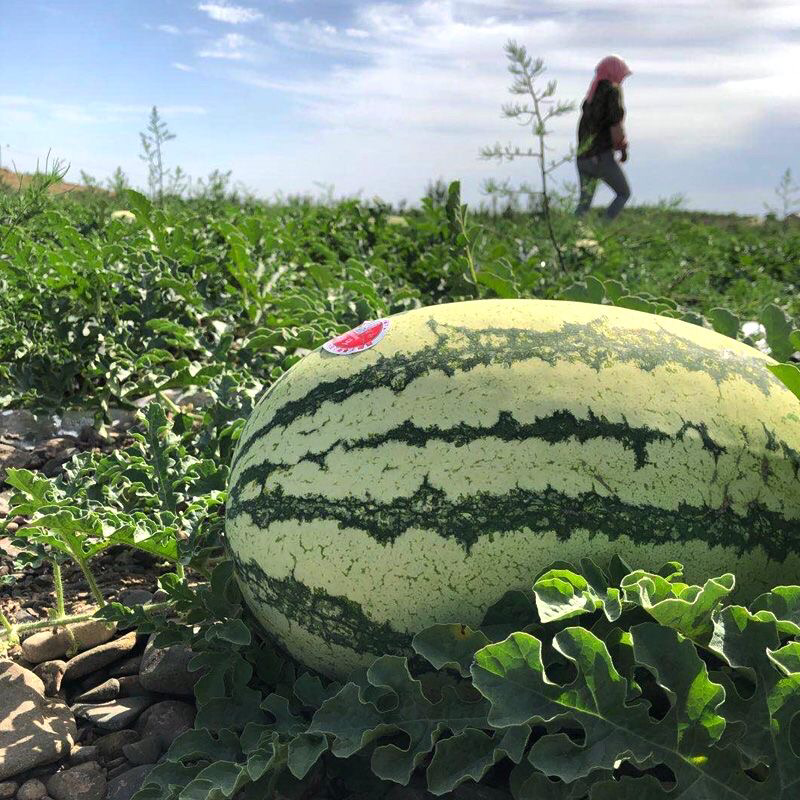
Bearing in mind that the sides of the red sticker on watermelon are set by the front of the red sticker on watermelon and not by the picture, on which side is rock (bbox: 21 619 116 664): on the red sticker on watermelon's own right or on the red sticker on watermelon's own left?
on the red sticker on watermelon's own right

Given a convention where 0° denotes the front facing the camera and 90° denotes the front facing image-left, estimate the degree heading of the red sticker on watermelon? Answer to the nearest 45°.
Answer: approximately 0°
